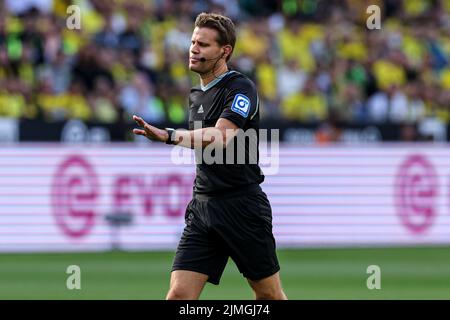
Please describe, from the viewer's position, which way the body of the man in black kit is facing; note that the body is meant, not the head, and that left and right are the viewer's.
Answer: facing the viewer and to the left of the viewer
